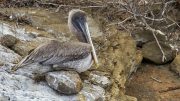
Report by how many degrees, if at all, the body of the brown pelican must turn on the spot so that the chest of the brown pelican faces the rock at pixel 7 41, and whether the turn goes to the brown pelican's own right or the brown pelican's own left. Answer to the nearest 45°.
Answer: approximately 135° to the brown pelican's own left

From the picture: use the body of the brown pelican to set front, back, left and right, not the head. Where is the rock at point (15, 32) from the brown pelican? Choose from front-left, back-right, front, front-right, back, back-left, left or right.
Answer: back-left

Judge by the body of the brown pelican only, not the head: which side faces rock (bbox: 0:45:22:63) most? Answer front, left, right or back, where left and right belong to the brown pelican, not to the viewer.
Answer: back

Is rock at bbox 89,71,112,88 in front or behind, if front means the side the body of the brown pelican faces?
in front

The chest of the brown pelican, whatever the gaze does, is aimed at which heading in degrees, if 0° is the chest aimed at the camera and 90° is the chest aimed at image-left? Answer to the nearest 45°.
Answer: approximately 270°
